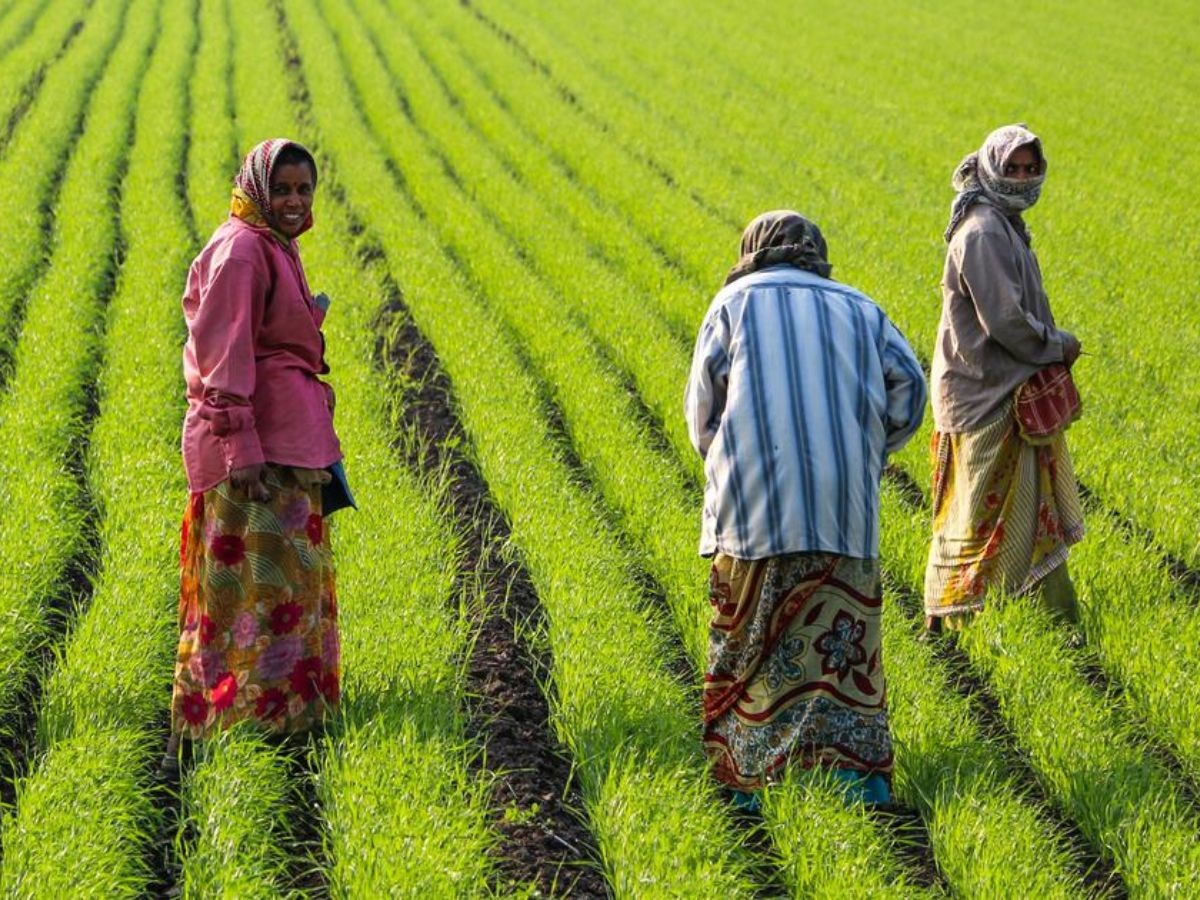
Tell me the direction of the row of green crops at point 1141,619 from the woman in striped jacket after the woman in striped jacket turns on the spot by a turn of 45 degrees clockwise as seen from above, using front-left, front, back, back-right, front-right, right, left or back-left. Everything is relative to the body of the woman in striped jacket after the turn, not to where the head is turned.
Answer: front

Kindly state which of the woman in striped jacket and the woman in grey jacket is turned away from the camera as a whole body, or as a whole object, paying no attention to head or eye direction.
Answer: the woman in striped jacket

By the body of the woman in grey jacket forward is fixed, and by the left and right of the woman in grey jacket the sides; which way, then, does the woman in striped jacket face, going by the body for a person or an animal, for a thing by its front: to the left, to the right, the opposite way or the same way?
to the left

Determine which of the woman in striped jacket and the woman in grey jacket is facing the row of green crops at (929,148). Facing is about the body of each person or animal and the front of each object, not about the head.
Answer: the woman in striped jacket

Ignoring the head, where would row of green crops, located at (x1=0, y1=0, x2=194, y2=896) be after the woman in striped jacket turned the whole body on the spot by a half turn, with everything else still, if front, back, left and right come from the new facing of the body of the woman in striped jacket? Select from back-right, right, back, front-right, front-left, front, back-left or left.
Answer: right

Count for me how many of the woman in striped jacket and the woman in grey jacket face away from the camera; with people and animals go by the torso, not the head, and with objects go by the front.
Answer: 1

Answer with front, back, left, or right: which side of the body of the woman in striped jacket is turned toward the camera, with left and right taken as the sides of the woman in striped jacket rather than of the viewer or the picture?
back

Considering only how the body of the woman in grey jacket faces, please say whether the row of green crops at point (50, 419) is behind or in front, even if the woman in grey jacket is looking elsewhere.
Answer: behind

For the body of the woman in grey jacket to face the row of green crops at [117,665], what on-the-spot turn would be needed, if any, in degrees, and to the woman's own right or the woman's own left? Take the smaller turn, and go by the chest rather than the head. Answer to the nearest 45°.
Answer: approximately 135° to the woman's own right

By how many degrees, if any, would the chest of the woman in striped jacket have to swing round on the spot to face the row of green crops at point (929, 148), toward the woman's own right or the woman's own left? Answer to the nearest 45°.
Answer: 0° — they already face it

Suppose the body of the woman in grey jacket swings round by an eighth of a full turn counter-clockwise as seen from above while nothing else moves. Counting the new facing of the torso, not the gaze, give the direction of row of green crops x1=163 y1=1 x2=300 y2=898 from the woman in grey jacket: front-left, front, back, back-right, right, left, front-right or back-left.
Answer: back

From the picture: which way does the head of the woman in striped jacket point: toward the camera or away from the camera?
away from the camera

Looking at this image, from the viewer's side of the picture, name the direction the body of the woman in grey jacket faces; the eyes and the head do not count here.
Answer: to the viewer's right
